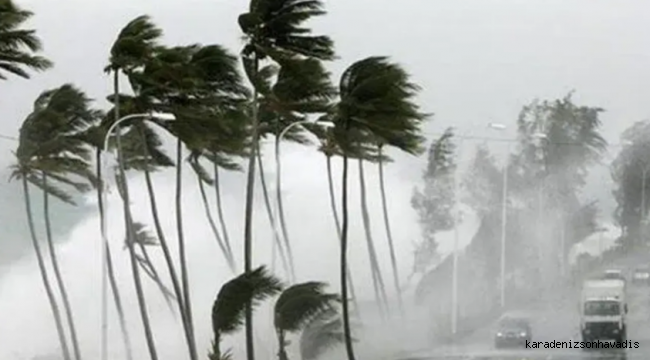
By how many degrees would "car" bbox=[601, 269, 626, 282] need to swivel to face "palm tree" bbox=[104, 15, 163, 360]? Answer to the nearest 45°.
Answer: approximately 45° to its right

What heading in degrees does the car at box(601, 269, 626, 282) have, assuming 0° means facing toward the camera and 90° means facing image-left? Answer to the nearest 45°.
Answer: approximately 0°

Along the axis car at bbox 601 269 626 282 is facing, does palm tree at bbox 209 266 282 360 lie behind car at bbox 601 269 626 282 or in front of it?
in front

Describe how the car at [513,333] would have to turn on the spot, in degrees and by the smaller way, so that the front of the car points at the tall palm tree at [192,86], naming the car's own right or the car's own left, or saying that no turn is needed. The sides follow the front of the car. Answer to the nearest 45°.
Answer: approximately 45° to the car's own right

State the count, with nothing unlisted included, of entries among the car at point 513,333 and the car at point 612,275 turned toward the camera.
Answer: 2

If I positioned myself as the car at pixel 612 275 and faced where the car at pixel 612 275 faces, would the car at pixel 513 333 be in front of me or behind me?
in front

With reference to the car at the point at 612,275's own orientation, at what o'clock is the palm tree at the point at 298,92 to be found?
The palm tree is roughly at 1 o'clock from the car.

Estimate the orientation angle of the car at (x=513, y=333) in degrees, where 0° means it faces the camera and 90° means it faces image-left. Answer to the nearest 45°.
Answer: approximately 0°

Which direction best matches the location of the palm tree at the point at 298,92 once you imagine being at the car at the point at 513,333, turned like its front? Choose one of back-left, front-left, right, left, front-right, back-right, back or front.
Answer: front-right
